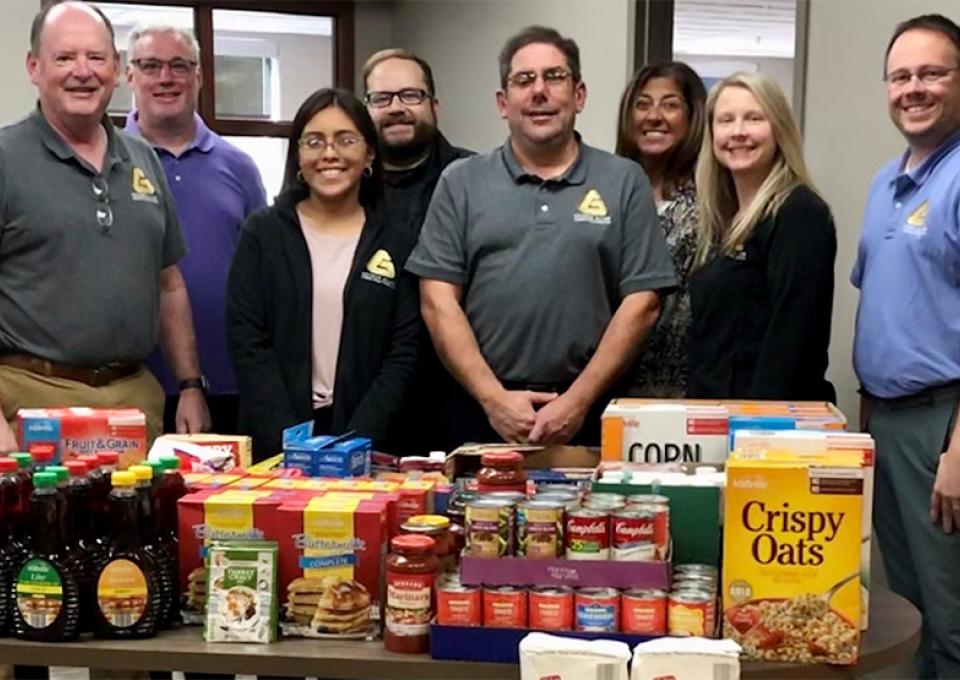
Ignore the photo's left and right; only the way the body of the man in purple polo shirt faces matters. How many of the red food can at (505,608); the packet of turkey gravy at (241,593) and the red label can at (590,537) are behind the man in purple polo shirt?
0

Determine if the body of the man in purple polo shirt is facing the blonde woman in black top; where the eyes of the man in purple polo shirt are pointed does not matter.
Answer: no

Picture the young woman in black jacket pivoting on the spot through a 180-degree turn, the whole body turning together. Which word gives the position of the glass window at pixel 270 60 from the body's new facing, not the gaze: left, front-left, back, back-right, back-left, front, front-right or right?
front

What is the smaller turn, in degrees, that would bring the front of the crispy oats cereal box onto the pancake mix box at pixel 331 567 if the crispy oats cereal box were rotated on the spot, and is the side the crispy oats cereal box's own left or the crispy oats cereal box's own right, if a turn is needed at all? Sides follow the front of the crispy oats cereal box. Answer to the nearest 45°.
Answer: approximately 90° to the crispy oats cereal box's own right

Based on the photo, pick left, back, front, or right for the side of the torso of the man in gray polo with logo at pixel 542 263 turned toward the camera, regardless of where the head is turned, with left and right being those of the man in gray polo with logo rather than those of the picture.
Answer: front

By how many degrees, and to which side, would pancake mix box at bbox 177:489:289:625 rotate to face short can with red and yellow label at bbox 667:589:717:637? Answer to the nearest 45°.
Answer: approximately 45° to its left

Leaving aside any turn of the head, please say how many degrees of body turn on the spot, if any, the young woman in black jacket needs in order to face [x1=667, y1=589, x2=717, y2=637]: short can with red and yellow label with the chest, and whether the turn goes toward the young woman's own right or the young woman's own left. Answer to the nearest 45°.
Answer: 0° — they already face it

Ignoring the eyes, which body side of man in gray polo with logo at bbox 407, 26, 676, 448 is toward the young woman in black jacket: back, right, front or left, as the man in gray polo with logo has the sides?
right

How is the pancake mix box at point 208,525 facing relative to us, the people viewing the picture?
facing the viewer

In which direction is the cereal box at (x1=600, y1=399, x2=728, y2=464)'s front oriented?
toward the camera

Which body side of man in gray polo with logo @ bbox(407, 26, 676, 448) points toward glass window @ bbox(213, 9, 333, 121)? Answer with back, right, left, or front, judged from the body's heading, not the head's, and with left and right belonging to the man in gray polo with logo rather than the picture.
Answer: back

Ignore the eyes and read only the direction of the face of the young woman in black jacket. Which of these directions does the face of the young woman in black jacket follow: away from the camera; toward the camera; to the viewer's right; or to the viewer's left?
toward the camera

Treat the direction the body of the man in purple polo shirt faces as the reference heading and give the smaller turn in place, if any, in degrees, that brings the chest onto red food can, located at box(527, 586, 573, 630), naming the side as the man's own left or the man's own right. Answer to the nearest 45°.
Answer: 0° — they already face it

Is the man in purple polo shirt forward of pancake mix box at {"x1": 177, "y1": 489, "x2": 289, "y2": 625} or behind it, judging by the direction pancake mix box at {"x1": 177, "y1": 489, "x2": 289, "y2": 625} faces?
behind

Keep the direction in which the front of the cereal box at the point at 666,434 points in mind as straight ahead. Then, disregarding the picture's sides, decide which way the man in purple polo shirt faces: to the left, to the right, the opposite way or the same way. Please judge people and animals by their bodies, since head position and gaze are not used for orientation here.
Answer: the same way

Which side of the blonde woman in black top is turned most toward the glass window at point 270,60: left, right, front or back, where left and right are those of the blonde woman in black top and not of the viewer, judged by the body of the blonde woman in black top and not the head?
right

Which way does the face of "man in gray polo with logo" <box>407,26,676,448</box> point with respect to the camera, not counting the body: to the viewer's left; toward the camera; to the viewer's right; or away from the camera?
toward the camera

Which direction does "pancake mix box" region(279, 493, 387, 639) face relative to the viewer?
toward the camera
